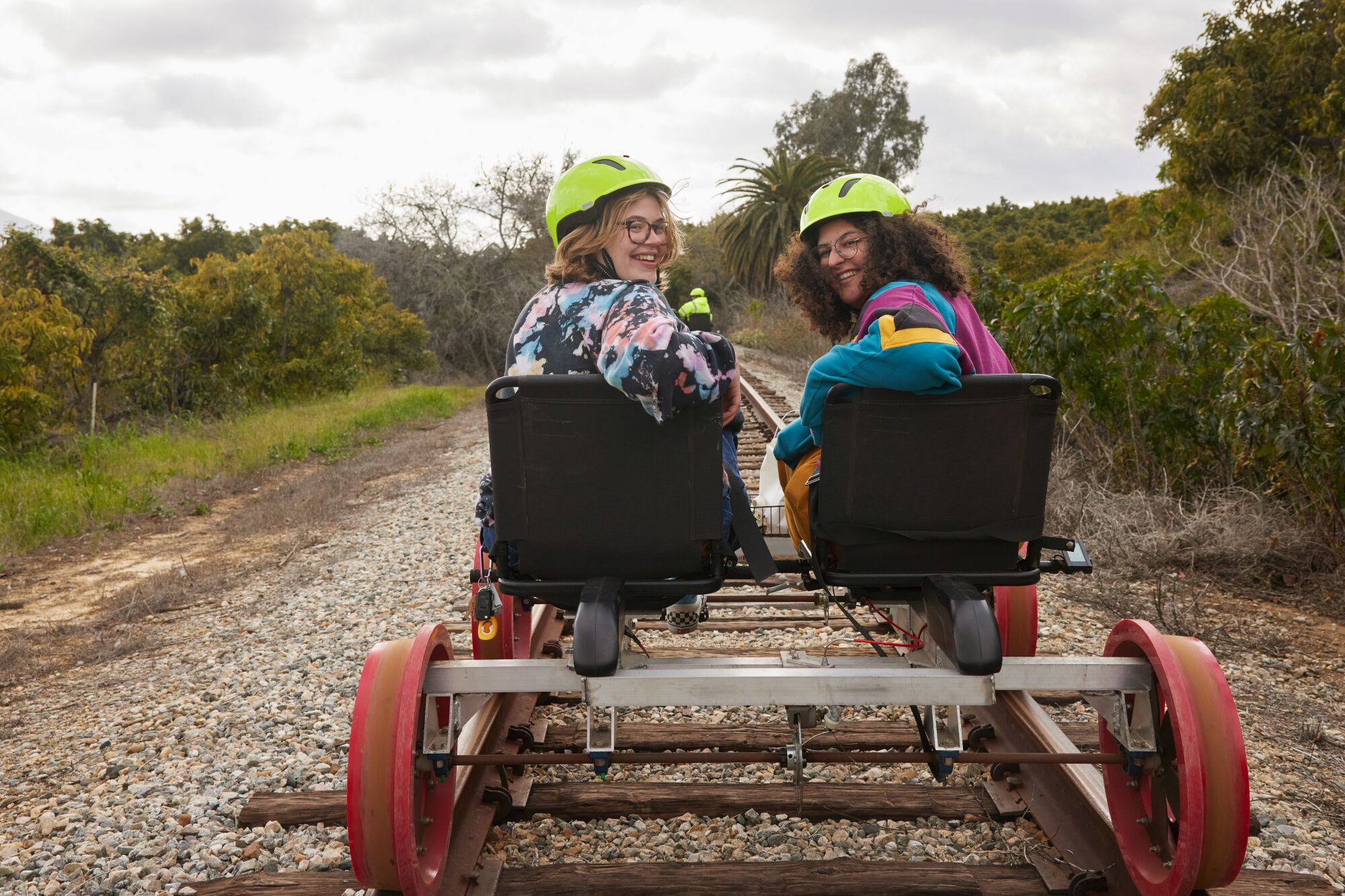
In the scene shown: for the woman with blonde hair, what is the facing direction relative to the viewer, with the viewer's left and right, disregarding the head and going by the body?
facing away from the viewer and to the right of the viewer

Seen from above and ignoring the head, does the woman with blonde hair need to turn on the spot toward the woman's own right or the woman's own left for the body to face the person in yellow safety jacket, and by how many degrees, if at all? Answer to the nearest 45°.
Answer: approximately 45° to the woman's own left

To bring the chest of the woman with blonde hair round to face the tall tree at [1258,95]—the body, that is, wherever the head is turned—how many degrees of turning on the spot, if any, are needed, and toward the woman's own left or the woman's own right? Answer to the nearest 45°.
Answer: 0° — they already face it

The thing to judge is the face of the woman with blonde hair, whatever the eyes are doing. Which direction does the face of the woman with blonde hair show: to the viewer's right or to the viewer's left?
to the viewer's right

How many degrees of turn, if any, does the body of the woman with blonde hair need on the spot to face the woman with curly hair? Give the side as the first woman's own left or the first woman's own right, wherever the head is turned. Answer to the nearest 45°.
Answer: approximately 45° to the first woman's own right
